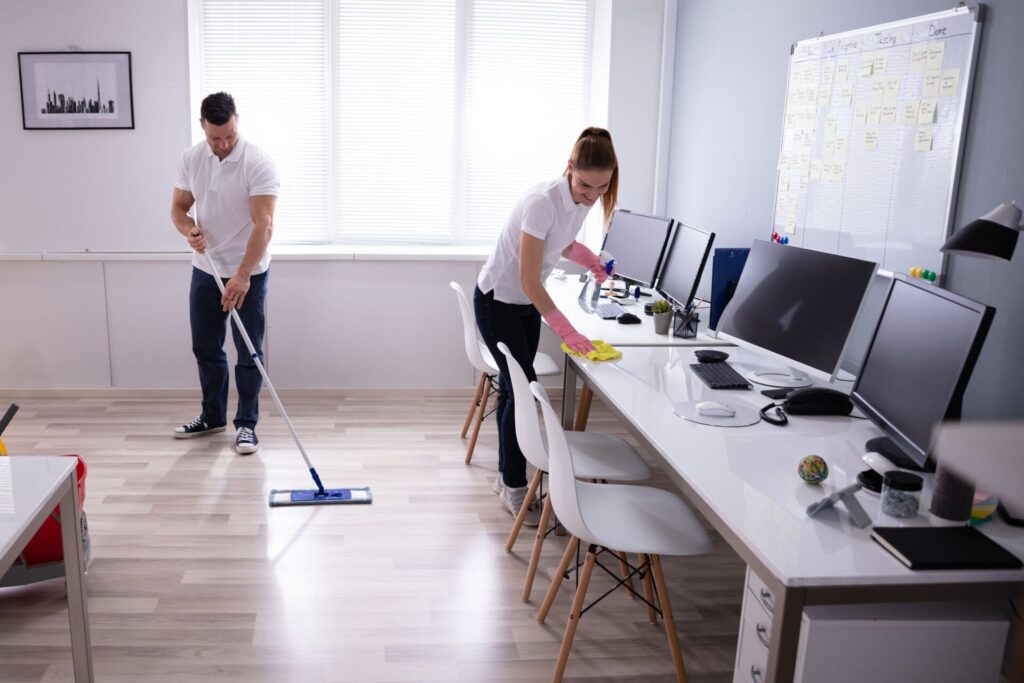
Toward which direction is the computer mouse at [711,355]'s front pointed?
to the viewer's right

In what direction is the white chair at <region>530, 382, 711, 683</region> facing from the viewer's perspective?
to the viewer's right

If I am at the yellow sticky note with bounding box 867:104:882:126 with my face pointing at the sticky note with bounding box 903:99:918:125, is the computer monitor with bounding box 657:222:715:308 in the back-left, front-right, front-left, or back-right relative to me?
back-right

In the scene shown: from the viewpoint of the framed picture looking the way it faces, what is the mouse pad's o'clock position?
The mouse pad is roughly at 11 o'clock from the framed picture.

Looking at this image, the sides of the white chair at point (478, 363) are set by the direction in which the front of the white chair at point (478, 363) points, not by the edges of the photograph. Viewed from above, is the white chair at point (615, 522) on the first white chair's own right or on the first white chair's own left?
on the first white chair's own right

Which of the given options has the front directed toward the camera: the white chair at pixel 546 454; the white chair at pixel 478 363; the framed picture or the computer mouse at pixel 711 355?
the framed picture

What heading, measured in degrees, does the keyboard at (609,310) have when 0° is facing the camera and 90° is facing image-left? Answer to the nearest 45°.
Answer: approximately 45°

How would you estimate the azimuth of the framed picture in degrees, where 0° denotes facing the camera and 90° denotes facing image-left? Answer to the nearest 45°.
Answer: approximately 0°

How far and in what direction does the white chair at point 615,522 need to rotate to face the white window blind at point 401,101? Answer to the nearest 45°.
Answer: approximately 135° to its left

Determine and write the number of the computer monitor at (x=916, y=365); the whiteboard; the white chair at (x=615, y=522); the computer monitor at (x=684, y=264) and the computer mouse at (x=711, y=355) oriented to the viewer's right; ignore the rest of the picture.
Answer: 2

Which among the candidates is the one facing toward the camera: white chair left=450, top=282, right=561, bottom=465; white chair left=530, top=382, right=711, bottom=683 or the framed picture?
the framed picture

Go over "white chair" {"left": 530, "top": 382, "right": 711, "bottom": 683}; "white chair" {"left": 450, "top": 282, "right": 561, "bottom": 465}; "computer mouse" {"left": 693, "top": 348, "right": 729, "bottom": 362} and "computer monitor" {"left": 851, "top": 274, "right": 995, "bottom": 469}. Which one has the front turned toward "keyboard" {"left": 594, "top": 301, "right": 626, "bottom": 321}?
"white chair" {"left": 450, "top": 282, "right": 561, "bottom": 465}

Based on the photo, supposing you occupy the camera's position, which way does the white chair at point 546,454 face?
facing to the right of the viewer

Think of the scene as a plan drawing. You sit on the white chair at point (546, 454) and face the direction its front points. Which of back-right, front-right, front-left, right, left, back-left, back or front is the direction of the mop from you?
back-left

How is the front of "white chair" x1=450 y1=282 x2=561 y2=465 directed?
to the viewer's right

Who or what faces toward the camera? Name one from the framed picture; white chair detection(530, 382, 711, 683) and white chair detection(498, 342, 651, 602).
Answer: the framed picture
